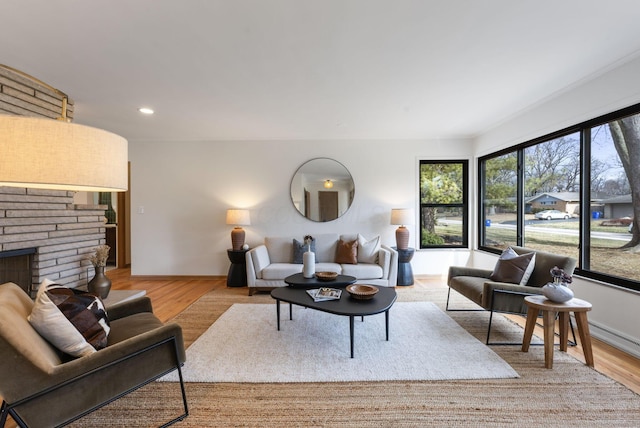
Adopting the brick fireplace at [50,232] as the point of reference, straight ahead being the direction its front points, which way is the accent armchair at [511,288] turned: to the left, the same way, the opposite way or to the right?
the opposite way

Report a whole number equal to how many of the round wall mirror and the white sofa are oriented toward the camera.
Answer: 2

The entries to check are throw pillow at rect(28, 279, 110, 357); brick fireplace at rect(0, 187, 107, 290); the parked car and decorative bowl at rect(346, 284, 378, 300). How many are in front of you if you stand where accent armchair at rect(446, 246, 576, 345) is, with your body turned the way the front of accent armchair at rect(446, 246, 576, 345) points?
3

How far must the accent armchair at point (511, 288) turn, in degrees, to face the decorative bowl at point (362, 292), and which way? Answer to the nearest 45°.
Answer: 0° — it already faces it

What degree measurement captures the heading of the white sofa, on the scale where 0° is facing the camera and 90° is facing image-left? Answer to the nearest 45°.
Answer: approximately 0°

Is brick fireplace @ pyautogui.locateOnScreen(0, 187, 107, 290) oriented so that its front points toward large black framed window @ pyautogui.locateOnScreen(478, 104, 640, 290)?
yes

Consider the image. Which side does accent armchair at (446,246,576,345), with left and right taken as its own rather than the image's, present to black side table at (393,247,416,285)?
right

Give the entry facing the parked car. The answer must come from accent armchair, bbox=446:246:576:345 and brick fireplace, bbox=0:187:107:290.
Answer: the brick fireplace

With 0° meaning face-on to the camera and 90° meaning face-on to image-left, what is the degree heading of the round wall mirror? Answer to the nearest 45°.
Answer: approximately 0°

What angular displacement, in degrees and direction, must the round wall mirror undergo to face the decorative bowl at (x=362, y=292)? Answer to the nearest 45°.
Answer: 0° — it already faces it

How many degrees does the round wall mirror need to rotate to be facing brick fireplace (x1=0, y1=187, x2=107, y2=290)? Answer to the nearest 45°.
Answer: approximately 45° to its right
